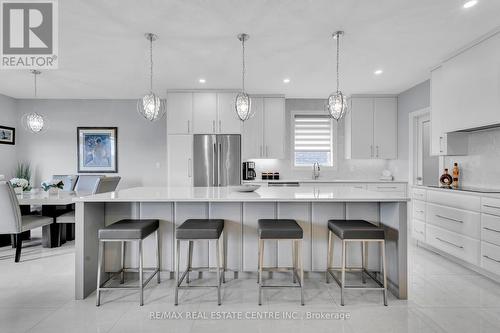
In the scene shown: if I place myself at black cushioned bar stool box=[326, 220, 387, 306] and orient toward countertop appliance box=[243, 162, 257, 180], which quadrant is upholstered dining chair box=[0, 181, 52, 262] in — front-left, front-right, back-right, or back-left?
front-left

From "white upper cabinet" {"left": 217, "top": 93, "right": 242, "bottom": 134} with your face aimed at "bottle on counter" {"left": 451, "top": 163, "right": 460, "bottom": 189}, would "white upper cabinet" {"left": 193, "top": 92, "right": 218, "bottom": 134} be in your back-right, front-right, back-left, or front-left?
back-right

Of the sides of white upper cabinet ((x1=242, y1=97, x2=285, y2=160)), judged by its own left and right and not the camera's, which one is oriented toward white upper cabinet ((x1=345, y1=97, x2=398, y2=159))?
left

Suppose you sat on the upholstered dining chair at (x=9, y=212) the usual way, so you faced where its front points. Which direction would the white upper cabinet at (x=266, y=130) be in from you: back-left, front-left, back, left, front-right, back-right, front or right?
front-right

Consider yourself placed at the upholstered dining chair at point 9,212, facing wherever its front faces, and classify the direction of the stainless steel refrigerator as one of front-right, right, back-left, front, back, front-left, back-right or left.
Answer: front-right

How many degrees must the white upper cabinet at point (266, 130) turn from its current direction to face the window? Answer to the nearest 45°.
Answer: approximately 135° to its left

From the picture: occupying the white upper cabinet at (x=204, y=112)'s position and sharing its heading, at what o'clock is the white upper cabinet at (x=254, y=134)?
the white upper cabinet at (x=254, y=134) is roughly at 9 o'clock from the white upper cabinet at (x=204, y=112).

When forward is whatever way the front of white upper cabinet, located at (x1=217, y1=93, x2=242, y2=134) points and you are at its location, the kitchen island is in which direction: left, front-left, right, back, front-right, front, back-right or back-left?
front

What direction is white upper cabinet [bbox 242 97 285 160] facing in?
toward the camera

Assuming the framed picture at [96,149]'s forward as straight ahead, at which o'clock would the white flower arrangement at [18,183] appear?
The white flower arrangement is roughly at 1 o'clock from the framed picture.

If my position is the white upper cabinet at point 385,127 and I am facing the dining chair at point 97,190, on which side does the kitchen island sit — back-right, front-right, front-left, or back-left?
front-left

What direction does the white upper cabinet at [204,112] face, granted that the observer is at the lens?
facing the viewer

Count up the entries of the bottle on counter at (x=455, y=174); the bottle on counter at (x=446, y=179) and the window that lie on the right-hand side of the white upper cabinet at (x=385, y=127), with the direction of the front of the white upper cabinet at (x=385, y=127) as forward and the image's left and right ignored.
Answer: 1

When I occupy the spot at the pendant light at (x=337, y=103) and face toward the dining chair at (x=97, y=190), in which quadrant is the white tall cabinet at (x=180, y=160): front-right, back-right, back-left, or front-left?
front-right

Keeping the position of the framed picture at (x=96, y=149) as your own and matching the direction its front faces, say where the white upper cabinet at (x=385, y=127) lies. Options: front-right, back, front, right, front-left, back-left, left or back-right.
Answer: front-left

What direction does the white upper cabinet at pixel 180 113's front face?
toward the camera

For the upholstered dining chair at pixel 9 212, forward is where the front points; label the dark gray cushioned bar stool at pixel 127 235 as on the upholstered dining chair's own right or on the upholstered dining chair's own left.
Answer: on the upholstered dining chair's own right

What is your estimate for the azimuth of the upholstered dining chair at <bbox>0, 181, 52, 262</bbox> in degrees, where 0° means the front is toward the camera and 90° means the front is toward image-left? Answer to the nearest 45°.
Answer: approximately 225°

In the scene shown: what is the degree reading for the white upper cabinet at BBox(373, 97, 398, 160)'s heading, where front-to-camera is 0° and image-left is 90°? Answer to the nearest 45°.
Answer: approximately 0°

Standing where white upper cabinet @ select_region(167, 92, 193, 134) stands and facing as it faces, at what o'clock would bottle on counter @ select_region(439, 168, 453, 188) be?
The bottle on counter is roughly at 10 o'clock from the white upper cabinet.
